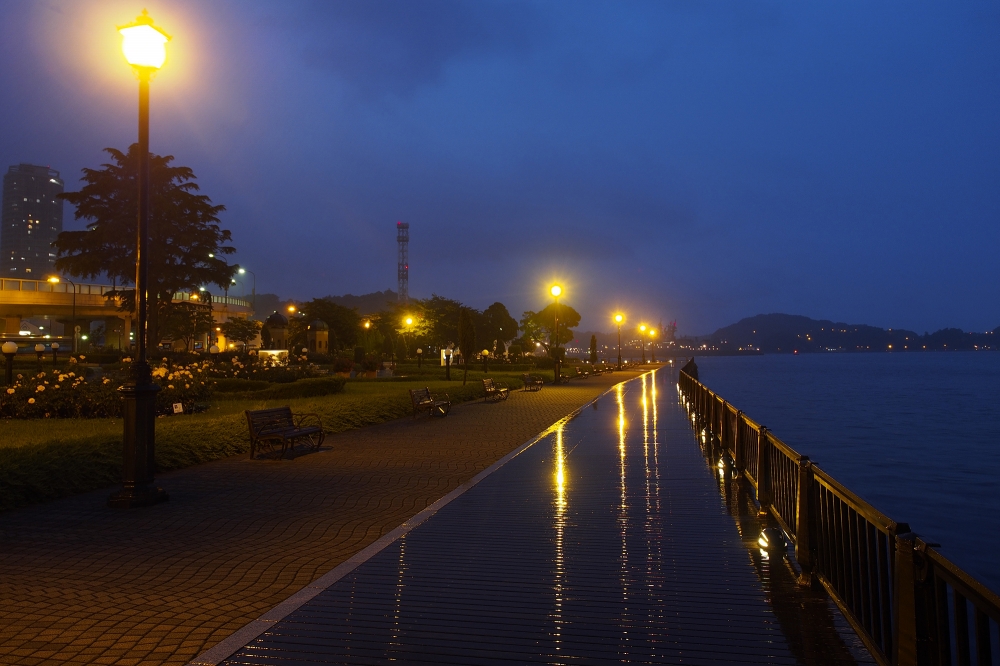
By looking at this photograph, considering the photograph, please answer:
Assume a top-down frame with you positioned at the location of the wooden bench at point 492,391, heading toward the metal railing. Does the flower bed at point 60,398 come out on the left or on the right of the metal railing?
right

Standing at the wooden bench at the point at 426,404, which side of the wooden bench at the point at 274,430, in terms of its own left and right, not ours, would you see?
left

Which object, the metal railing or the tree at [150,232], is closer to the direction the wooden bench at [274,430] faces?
the metal railing

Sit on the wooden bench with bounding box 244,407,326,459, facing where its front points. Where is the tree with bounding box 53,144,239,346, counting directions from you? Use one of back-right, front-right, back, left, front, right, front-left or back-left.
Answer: back-left

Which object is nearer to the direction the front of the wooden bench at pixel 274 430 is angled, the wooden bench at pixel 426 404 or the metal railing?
the metal railing

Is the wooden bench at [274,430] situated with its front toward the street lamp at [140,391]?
no

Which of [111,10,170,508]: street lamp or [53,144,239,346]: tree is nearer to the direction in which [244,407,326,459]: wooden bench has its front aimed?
the street lamp

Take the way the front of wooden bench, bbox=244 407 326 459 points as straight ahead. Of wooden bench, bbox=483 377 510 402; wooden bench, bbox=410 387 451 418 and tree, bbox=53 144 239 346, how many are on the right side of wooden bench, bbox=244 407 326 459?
0

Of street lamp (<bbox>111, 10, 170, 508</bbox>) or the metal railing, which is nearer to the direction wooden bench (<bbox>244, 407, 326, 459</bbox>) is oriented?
the metal railing

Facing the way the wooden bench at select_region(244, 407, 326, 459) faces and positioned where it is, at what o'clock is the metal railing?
The metal railing is roughly at 1 o'clock from the wooden bench.

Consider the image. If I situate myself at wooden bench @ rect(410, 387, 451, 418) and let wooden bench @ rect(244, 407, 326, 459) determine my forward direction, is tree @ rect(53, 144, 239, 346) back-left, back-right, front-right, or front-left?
back-right

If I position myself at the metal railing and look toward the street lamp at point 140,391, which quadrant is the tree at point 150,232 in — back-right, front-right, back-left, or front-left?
front-right

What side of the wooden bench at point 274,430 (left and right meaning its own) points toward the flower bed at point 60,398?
back

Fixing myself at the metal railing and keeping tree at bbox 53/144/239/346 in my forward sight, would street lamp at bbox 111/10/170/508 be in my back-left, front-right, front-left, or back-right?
front-left

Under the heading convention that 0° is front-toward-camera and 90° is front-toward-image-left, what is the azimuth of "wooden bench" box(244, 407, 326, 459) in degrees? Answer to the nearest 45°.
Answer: approximately 315°

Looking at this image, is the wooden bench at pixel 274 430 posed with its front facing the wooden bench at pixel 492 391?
no
